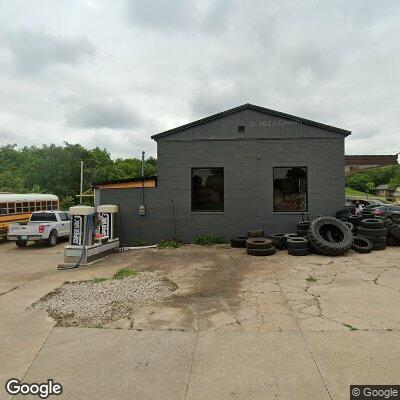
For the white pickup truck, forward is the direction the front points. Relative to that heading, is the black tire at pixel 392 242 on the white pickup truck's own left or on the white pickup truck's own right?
on the white pickup truck's own right

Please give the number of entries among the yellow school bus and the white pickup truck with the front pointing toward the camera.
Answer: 0

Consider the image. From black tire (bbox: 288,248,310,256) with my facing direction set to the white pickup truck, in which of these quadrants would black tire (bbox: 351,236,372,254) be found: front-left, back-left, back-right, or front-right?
back-right

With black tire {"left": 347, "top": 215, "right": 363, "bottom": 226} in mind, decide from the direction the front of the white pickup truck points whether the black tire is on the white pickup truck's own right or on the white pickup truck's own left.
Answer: on the white pickup truck's own right

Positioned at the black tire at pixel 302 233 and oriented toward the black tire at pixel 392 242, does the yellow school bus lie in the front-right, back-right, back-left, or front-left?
back-left
